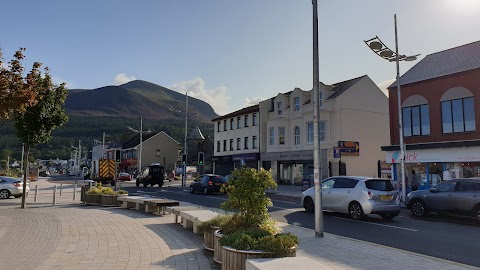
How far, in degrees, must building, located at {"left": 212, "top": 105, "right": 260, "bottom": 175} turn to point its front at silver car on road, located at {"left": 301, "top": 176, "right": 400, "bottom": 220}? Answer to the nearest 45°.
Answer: approximately 45° to its left

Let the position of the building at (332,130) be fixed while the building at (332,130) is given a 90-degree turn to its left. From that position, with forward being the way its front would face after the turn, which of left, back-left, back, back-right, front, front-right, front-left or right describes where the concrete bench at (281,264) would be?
front-right

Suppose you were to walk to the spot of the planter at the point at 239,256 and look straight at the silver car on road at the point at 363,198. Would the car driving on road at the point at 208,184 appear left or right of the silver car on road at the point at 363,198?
left

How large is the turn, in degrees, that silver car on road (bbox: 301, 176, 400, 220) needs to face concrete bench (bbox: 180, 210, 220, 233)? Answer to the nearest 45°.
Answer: approximately 90° to its left

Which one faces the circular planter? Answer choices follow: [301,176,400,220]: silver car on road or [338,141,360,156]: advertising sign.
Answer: the advertising sign

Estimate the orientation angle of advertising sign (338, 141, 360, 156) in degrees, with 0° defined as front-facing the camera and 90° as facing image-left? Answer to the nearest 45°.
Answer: approximately 0°

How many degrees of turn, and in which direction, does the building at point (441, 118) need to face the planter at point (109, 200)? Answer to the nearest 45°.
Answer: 0° — it already faces it

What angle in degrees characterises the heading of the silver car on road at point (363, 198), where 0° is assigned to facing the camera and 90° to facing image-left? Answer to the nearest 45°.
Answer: approximately 135°

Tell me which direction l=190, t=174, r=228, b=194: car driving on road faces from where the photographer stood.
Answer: facing away from the viewer and to the left of the viewer

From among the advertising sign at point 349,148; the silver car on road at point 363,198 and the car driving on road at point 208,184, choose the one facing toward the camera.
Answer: the advertising sign

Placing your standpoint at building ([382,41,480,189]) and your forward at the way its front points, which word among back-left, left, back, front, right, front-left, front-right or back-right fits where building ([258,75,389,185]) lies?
right

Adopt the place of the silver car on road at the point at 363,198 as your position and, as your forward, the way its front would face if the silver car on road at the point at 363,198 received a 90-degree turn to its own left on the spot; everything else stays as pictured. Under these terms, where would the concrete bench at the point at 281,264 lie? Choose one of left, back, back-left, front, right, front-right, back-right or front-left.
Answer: front-left

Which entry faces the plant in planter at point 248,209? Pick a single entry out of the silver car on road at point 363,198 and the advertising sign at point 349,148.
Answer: the advertising sign

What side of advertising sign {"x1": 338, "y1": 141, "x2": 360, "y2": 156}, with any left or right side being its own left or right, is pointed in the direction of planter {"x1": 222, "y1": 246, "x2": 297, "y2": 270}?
front

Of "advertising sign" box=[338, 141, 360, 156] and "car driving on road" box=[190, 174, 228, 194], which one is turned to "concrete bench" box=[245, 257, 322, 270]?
the advertising sign

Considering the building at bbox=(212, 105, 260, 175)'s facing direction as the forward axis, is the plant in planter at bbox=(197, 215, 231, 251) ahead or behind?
ahead

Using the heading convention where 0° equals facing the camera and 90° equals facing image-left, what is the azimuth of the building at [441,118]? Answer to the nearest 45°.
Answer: approximately 45°

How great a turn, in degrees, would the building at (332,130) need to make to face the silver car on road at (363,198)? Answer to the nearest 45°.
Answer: approximately 45° to its left
